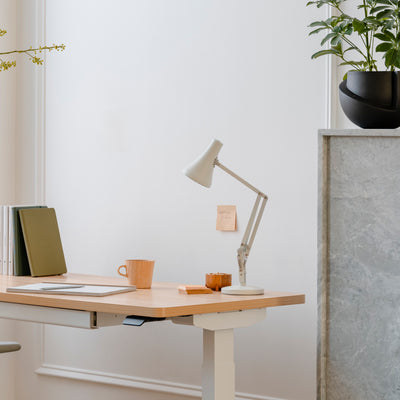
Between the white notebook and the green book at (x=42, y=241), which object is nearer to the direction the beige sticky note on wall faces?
the white notebook

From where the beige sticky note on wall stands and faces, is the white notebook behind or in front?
in front

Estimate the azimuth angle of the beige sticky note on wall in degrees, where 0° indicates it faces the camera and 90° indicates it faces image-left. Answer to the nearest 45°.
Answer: approximately 0°

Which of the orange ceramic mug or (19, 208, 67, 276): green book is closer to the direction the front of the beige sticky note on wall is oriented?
the orange ceramic mug

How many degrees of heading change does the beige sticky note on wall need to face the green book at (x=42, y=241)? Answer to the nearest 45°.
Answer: approximately 90° to its right

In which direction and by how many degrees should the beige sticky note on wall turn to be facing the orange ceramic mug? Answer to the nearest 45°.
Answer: approximately 45° to its right

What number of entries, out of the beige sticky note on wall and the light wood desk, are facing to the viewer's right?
0

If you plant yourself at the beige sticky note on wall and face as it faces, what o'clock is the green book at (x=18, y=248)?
The green book is roughly at 3 o'clock from the beige sticky note on wall.

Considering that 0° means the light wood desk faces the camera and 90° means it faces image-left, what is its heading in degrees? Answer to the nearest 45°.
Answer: approximately 45°
